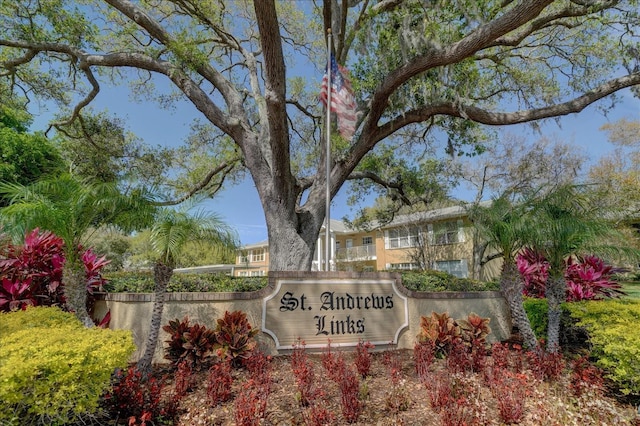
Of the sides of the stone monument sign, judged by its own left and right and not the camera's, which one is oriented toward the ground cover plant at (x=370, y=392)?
front

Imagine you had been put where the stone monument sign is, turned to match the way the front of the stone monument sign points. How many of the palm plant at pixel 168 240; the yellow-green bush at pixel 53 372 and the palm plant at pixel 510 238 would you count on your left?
1

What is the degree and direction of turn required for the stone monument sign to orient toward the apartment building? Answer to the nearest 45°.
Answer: approximately 180°

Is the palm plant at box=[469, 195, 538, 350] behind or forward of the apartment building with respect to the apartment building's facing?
forward

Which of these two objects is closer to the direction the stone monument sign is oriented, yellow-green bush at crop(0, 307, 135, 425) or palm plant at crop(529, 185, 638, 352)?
the yellow-green bush

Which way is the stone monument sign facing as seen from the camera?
toward the camera

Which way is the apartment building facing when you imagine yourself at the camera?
facing the viewer and to the left of the viewer

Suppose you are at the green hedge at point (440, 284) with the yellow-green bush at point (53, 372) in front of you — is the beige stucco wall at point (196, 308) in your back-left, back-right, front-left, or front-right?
front-right

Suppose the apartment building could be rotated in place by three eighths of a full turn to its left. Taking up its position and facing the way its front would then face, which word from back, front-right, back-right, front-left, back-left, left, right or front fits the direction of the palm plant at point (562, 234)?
right

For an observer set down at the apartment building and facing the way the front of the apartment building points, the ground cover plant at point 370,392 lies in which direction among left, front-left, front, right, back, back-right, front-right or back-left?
front-left

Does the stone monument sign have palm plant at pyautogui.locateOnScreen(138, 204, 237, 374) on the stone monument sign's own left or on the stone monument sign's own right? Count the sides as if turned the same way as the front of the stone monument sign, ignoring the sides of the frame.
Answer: on the stone monument sign's own right

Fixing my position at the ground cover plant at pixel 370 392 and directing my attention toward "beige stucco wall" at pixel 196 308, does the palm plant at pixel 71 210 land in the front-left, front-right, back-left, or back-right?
front-left

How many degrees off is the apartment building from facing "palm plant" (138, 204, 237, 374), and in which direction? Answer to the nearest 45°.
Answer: approximately 45° to its left

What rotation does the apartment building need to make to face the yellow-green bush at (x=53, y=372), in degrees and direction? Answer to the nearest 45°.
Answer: approximately 45° to its left

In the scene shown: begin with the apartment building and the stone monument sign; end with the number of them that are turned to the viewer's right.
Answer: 0

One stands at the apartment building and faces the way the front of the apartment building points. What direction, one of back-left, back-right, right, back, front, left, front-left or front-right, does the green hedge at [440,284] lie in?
front-left

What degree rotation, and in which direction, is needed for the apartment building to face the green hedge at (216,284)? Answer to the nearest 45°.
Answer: approximately 45° to its left

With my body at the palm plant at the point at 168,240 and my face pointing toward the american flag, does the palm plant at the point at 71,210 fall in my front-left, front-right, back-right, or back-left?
back-left
